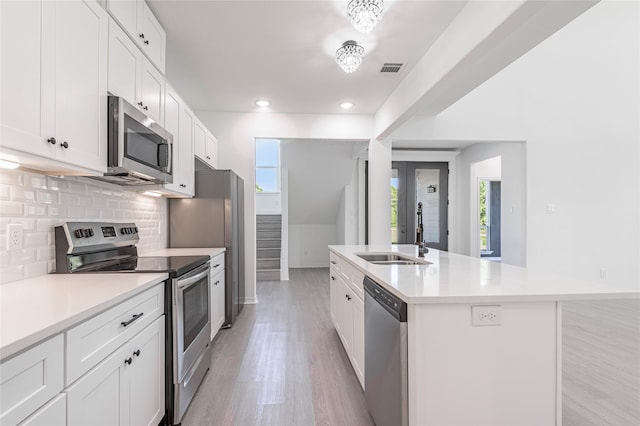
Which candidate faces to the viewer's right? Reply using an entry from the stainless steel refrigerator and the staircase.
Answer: the stainless steel refrigerator

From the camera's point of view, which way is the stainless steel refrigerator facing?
to the viewer's right

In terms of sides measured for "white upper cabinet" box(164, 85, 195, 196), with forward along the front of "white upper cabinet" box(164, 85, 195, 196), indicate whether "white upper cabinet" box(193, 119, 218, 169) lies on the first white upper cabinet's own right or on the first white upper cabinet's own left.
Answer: on the first white upper cabinet's own left

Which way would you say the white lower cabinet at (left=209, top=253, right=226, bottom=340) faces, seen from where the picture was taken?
facing to the right of the viewer

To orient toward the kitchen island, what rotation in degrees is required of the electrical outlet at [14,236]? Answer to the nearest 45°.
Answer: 0° — it already faces it

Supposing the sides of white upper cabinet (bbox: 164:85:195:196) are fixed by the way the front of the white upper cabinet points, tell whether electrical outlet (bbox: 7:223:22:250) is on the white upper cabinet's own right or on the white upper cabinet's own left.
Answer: on the white upper cabinet's own right

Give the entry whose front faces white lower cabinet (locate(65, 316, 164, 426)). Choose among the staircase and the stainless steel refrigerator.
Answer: the staircase

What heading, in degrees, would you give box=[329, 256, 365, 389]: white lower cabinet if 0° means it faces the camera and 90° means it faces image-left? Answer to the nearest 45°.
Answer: approximately 90°
